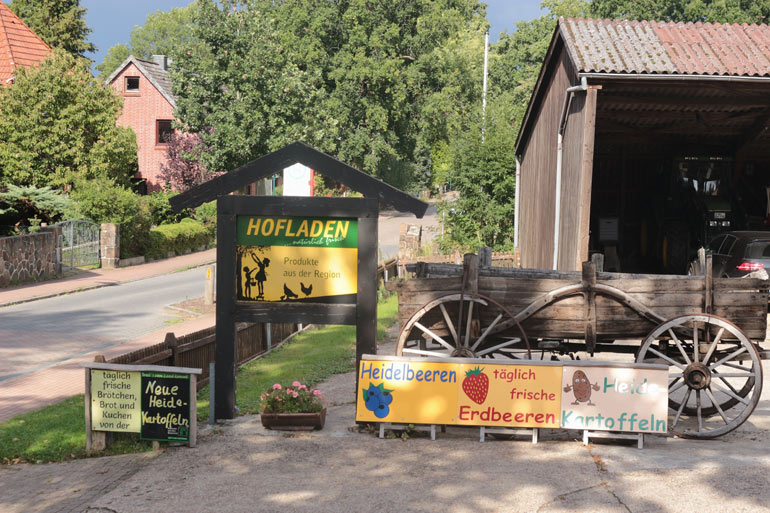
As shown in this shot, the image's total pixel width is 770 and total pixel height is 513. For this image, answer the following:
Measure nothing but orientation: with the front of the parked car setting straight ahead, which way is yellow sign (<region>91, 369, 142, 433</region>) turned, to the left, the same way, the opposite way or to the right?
the opposite way

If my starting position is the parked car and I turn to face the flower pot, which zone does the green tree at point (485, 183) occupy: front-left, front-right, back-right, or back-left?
back-right

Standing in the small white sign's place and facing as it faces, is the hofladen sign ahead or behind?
ahead

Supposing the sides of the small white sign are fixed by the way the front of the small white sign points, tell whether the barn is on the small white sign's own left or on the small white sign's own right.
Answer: on the small white sign's own left

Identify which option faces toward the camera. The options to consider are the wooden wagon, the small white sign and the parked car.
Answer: the small white sign

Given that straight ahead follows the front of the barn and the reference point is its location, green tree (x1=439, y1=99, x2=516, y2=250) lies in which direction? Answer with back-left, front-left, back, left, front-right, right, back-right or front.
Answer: back-right

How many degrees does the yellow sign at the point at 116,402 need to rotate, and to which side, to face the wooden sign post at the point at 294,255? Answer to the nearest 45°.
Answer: approximately 90° to its left

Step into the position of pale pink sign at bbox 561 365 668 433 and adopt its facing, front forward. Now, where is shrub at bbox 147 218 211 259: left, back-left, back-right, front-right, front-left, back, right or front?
back-right

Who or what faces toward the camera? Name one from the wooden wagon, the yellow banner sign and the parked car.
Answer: the yellow banner sign

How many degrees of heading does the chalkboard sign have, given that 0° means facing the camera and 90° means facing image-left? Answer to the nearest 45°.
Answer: approximately 0°
